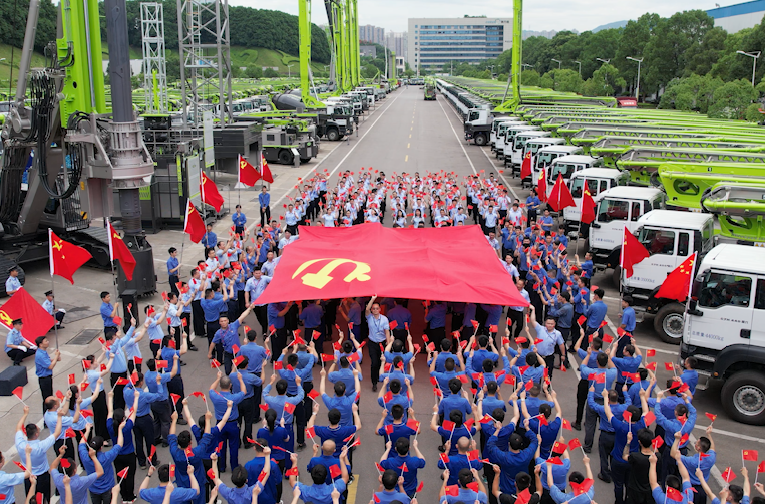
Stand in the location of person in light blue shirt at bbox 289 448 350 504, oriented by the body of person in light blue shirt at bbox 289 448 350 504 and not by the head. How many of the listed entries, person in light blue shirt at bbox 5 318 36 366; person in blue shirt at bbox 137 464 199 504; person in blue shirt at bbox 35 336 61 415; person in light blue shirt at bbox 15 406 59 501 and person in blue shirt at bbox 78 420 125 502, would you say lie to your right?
0

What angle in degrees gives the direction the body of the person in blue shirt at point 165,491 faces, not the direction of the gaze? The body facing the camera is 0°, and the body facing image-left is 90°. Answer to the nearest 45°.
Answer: approximately 180°

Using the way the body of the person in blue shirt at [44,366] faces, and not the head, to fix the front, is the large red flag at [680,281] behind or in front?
in front

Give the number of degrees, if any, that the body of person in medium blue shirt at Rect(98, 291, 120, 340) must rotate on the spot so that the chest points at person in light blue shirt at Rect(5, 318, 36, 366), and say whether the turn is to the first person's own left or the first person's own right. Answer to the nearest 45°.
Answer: approximately 180°

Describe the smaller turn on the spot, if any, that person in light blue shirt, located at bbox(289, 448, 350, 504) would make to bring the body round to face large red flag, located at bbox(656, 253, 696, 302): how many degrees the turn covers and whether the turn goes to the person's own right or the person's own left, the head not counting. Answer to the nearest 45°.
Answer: approximately 45° to the person's own right

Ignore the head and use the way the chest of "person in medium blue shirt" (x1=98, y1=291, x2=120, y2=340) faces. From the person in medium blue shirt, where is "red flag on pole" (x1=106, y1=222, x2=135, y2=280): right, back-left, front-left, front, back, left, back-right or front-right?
left

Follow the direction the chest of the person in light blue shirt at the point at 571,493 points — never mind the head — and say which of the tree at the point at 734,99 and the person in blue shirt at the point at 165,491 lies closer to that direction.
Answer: the tree

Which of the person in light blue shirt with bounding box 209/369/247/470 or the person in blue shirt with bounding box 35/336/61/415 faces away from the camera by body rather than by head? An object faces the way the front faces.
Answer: the person in light blue shirt with bounding box 209/369/247/470

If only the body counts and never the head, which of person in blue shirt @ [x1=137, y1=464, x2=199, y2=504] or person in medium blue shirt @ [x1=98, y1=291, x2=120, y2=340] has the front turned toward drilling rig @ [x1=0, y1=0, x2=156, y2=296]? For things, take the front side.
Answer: person in blue shirt @ [x1=137, y1=464, x2=199, y2=504]

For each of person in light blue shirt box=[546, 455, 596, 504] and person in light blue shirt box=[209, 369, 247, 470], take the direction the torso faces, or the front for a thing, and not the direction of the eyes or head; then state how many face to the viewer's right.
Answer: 0

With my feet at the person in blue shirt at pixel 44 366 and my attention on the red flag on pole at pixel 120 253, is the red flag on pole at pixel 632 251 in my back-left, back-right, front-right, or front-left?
front-right

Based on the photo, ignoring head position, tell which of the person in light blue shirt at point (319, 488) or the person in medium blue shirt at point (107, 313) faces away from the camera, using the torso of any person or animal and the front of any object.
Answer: the person in light blue shirt at point (319, 488)

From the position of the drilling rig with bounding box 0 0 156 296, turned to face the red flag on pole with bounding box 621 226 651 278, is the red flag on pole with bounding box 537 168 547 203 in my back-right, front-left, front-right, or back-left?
front-left

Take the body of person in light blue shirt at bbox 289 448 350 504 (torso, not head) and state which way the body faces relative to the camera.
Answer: away from the camera

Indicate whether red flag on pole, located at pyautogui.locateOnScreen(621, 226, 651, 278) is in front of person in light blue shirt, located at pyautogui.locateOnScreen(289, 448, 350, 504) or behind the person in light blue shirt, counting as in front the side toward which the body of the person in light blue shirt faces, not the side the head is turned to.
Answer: in front

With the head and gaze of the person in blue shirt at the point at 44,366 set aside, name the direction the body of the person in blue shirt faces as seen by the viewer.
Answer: to the viewer's right

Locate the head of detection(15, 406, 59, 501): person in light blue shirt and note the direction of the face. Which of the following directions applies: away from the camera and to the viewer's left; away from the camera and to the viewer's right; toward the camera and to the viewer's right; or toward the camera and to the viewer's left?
away from the camera and to the viewer's right

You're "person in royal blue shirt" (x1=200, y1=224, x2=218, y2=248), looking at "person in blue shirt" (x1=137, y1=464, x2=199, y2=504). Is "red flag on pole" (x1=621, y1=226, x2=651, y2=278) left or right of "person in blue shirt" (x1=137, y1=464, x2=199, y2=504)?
left
